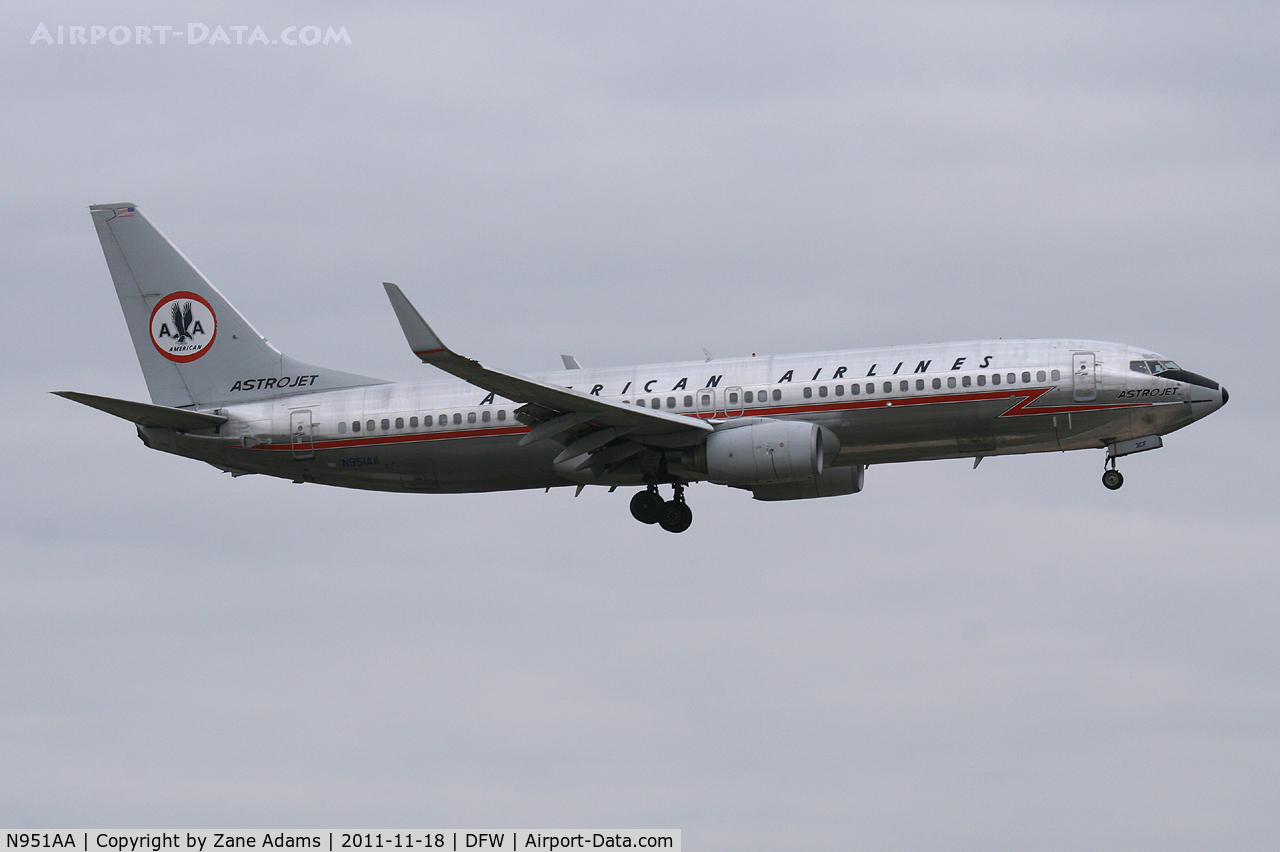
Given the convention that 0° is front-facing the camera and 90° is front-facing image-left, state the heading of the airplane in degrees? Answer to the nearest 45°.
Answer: approximately 270°
